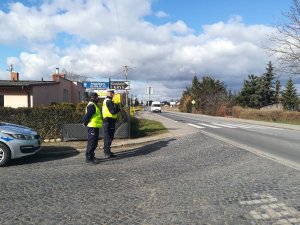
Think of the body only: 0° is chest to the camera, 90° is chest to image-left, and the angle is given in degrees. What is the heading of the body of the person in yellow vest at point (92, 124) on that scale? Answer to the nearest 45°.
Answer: approximately 270°

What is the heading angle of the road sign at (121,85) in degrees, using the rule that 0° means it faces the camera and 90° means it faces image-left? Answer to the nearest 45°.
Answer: approximately 0°
